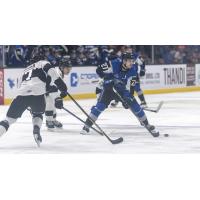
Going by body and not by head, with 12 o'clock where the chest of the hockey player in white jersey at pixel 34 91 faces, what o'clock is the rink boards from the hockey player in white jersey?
The rink boards is roughly at 11 o'clock from the hockey player in white jersey.

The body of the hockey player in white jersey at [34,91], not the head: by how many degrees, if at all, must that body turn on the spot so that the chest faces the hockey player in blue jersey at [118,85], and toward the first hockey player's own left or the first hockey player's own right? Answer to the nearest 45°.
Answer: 0° — they already face them

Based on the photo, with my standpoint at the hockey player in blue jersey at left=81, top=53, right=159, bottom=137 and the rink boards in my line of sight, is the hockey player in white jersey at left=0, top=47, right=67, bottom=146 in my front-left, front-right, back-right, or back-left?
back-left

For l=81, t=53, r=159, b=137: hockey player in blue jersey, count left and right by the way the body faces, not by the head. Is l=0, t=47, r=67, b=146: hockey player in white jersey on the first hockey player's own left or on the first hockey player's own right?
on the first hockey player's own right

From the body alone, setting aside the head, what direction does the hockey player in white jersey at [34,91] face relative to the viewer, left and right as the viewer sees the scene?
facing away from the viewer and to the right of the viewer

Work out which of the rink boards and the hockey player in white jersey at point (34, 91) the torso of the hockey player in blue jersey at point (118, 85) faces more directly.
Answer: the hockey player in white jersey
